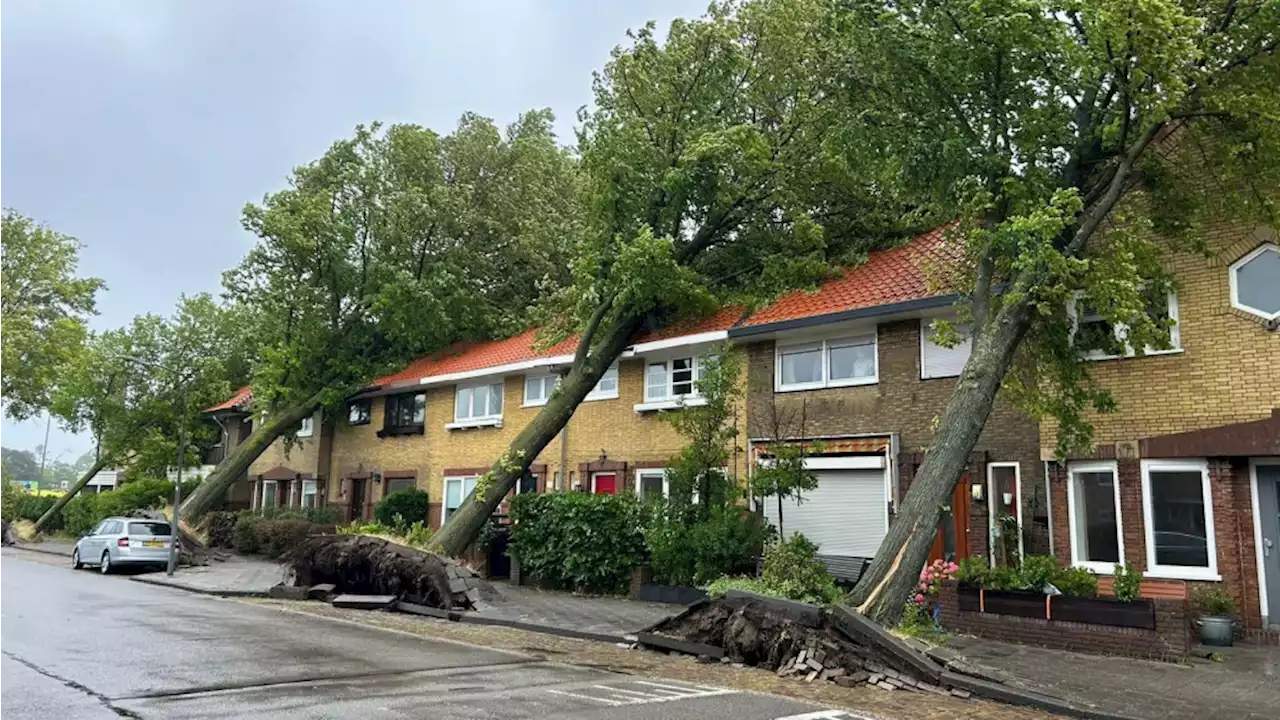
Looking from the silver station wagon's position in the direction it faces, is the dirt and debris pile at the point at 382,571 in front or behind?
behind

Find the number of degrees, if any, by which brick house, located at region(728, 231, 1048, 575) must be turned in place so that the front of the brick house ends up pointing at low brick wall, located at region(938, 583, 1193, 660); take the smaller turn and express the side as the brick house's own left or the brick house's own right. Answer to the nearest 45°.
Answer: approximately 90° to the brick house's own left

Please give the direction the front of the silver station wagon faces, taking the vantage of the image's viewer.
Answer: facing away from the viewer and to the left of the viewer

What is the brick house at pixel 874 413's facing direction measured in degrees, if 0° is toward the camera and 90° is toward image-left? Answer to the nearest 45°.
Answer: approximately 45°

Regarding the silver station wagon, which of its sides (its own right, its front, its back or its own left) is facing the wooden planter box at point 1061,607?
back

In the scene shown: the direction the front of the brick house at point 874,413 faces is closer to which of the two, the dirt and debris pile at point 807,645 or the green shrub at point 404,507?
the dirt and debris pile

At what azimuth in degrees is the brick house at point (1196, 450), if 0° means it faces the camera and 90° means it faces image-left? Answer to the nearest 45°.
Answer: approximately 45°

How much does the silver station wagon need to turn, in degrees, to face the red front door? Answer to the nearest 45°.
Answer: approximately 180°

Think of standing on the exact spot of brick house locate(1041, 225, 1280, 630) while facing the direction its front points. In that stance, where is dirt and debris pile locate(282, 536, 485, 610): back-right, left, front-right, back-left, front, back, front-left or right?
front-right

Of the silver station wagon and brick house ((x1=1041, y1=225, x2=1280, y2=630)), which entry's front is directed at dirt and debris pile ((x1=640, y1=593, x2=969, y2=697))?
the brick house
